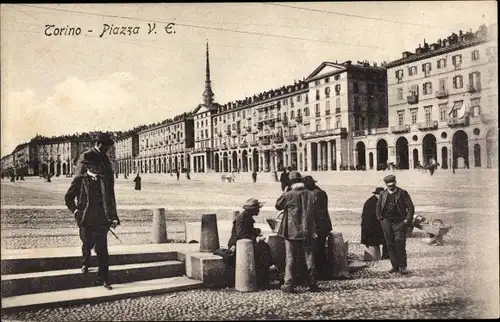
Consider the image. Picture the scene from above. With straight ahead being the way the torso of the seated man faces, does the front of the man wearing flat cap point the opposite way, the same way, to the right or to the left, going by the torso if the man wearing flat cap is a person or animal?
to the right

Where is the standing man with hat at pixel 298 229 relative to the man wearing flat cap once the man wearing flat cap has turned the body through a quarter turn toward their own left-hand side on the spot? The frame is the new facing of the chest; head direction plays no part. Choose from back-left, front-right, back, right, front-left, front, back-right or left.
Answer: back-right

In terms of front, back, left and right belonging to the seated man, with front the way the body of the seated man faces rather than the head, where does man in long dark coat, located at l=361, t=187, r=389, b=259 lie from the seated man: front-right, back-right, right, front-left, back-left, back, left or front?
front-left

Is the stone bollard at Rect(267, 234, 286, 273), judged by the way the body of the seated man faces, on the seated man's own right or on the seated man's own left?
on the seated man's own left

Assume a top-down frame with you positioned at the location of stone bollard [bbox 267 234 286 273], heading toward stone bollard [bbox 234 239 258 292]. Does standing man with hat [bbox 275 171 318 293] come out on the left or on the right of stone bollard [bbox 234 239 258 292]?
left

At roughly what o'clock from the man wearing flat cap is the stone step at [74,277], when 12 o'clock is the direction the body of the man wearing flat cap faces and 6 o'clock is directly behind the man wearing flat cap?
The stone step is roughly at 2 o'clock from the man wearing flat cap.

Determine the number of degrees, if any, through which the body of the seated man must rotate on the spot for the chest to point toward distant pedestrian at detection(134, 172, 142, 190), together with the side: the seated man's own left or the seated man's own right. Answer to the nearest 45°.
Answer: approximately 135° to the seated man's own left

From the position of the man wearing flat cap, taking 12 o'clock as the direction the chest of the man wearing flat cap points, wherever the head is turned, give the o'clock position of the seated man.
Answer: The seated man is roughly at 2 o'clock from the man wearing flat cap.

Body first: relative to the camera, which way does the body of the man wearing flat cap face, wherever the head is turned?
toward the camera

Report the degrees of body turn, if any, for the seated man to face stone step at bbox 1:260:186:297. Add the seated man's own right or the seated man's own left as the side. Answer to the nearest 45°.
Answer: approximately 180°

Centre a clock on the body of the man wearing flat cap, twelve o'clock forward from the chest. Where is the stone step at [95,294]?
The stone step is roughly at 2 o'clock from the man wearing flat cap.

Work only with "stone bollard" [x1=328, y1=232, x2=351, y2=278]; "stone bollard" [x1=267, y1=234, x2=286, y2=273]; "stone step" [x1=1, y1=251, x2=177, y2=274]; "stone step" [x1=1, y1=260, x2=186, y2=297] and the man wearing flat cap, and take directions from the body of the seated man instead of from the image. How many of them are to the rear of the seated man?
2

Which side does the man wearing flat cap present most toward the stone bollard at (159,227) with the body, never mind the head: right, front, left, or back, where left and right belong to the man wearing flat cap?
right

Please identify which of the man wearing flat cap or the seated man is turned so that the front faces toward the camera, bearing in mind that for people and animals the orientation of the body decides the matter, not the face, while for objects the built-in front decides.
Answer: the man wearing flat cap

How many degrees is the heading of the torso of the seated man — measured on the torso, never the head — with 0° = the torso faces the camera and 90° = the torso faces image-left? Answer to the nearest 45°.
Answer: approximately 270°
